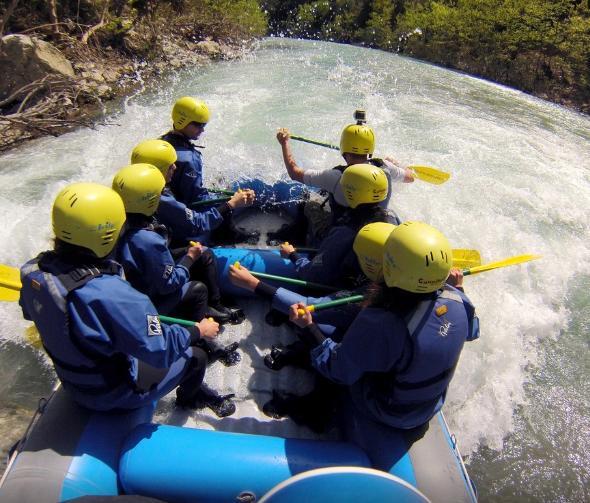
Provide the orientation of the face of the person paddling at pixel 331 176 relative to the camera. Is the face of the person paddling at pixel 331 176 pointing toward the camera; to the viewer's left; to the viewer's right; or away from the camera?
away from the camera

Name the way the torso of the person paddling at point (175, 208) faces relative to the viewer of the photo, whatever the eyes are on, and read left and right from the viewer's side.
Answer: facing away from the viewer and to the right of the viewer

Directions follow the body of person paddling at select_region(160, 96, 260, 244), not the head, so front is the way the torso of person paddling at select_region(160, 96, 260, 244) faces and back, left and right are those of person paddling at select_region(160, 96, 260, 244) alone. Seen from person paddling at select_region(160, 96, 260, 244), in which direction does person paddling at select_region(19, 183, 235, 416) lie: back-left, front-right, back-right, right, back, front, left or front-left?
right

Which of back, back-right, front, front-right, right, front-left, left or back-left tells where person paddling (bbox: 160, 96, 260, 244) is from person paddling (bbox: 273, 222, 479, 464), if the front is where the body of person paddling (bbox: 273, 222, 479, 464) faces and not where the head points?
front

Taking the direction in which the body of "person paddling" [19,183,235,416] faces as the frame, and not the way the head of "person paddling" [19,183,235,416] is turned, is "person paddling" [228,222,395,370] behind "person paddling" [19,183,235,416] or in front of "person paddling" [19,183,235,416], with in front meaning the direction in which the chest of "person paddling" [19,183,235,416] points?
in front

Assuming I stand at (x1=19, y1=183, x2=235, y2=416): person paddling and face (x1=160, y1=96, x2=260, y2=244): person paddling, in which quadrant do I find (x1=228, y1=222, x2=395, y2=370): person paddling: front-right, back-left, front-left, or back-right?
front-right

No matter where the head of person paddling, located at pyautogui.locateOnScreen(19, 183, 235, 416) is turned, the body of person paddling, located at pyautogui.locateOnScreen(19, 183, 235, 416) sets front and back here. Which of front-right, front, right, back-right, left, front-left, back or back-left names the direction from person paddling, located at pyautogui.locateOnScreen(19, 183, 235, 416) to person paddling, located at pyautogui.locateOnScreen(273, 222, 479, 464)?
front-right

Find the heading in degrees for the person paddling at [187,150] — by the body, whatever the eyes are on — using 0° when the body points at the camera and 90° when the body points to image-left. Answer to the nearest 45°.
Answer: approximately 270°

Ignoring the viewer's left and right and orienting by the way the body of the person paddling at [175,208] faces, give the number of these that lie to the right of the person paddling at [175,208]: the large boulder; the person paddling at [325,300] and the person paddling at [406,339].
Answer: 2

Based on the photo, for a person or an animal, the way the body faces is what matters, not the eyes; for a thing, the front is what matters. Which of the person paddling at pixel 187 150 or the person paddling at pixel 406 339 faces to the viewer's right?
the person paddling at pixel 187 150

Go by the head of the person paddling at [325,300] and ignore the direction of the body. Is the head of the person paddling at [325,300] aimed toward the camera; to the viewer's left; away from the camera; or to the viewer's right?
away from the camera

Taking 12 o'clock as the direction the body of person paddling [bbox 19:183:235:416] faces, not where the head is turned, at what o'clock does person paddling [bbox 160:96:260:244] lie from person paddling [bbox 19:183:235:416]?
person paddling [bbox 160:96:260:244] is roughly at 11 o'clock from person paddling [bbox 19:183:235:416].

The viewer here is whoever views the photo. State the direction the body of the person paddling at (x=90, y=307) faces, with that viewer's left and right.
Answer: facing away from the viewer and to the right of the viewer

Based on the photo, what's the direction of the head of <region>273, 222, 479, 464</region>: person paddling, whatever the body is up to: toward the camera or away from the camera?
away from the camera
